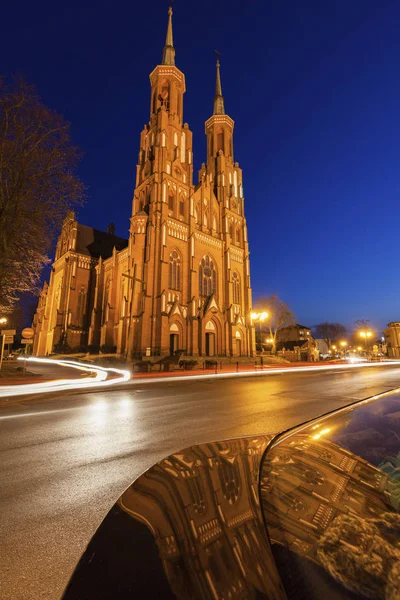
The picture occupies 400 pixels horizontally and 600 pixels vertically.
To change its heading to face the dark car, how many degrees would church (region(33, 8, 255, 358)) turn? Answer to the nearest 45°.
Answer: approximately 45° to its right

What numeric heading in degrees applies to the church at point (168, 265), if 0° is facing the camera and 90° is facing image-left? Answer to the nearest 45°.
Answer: approximately 315°
